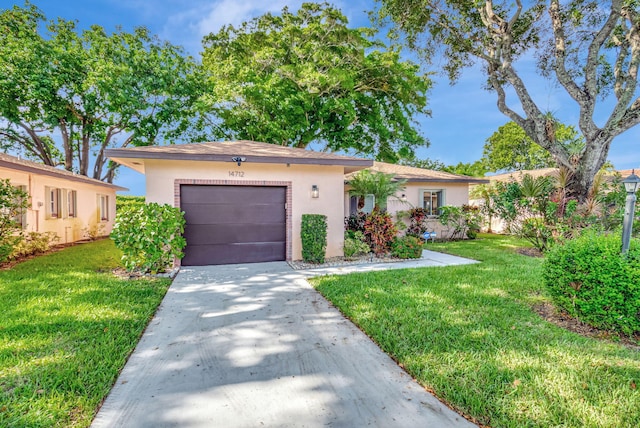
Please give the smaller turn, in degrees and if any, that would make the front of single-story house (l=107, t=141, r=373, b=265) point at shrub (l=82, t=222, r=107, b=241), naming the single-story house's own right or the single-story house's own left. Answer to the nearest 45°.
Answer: approximately 135° to the single-story house's own right

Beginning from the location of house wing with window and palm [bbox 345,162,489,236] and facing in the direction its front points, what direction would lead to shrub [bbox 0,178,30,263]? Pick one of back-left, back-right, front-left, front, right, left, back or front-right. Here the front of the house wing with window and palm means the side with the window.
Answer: front-right

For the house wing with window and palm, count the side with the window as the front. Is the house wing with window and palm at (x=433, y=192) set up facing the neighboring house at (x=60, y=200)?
no

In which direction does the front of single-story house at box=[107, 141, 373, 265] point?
toward the camera

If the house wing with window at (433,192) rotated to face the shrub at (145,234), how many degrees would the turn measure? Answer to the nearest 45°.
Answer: approximately 45° to its right

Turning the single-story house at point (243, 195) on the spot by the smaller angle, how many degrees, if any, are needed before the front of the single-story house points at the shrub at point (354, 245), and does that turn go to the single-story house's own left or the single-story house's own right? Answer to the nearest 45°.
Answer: approximately 90° to the single-story house's own left

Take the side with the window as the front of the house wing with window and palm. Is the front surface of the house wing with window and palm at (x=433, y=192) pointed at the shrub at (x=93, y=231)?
no

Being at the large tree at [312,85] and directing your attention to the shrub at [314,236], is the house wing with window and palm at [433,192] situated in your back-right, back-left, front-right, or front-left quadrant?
front-left

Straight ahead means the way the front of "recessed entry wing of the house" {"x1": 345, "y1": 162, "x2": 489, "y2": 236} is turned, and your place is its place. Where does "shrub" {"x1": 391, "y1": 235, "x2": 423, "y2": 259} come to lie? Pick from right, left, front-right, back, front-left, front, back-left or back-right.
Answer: front

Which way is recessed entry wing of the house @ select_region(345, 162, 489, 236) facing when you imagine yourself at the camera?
facing the viewer

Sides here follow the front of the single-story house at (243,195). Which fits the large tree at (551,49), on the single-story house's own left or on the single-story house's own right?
on the single-story house's own left

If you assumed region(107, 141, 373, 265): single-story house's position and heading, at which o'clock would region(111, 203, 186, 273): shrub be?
The shrub is roughly at 2 o'clock from the single-story house.

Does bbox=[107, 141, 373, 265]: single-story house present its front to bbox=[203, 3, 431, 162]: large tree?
no

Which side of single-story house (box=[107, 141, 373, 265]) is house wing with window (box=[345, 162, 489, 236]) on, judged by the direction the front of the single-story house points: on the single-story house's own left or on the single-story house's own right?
on the single-story house's own left

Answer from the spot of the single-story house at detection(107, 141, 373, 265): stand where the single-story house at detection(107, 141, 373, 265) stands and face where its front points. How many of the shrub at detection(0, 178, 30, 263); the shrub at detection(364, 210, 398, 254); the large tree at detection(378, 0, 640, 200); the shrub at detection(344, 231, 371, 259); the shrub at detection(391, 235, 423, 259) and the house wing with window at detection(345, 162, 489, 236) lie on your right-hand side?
1

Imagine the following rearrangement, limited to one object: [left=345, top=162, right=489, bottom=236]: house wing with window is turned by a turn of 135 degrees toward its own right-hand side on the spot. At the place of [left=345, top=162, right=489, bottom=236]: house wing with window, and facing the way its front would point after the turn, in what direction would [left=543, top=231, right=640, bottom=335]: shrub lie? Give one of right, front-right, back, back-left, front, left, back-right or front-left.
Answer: back-left

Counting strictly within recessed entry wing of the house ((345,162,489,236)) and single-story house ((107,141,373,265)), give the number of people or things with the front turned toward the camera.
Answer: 2
